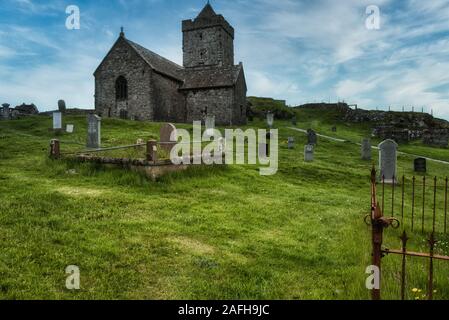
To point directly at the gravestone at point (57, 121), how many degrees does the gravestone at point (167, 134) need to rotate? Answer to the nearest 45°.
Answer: approximately 135° to its right

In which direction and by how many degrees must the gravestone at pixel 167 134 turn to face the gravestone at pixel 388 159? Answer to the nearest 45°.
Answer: approximately 90° to its left

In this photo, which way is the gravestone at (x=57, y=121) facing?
toward the camera

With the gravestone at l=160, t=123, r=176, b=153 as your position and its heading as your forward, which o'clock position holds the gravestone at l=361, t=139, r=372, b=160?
the gravestone at l=361, t=139, r=372, b=160 is roughly at 8 o'clock from the gravestone at l=160, t=123, r=176, b=153.

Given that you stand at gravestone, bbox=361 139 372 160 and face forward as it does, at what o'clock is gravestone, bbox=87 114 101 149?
gravestone, bbox=87 114 101 149 is roughly at 2 o'clock from gravestone, bbox=361 139 372 160.

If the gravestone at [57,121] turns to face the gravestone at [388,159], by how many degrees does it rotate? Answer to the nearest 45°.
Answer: approximately 45° to its left

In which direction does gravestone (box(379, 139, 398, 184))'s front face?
toward the camera

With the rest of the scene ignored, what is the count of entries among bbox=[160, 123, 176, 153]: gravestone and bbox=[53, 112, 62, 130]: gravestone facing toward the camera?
2

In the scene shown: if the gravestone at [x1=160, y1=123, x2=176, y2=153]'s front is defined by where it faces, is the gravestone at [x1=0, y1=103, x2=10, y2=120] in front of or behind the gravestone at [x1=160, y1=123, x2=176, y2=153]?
behind

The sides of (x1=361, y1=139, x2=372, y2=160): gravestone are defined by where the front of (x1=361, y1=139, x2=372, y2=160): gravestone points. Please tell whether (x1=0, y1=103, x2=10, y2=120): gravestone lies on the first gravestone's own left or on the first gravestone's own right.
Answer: on the first gravestone's own right
